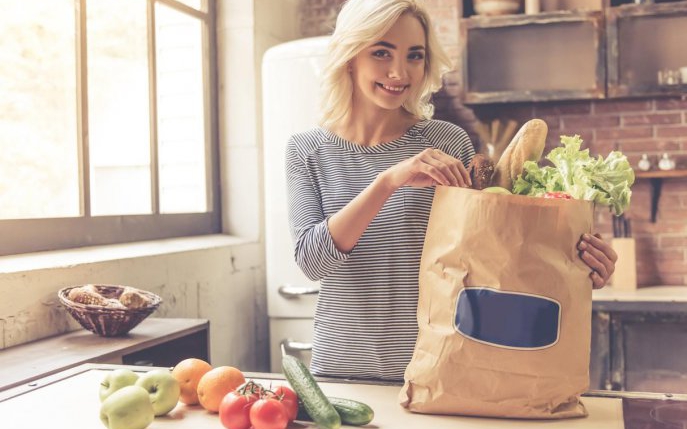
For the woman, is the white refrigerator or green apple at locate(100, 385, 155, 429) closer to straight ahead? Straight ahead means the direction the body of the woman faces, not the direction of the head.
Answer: the green apple

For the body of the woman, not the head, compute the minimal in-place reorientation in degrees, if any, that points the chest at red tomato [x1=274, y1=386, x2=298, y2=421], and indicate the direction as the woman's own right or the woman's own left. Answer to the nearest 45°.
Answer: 0° — they already face it

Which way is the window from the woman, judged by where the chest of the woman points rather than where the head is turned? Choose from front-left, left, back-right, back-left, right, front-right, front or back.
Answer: back-right

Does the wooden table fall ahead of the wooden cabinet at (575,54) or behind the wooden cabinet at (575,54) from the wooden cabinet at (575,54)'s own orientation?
ahead

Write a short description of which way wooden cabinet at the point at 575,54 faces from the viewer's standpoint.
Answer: facing the viewer

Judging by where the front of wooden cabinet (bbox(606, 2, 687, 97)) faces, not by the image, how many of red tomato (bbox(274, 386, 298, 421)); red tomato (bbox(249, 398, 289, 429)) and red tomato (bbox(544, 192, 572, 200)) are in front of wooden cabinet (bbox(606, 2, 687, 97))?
3

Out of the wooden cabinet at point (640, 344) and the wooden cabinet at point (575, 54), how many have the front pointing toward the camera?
2

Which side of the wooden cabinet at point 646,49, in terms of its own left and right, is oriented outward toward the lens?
front

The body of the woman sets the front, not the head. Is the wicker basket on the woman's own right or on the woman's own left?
on the woman's own right

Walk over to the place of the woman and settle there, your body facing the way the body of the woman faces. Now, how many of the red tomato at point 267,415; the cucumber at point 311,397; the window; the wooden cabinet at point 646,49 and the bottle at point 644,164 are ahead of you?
2

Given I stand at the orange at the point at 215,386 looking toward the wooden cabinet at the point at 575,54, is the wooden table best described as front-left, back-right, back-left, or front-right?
front-left

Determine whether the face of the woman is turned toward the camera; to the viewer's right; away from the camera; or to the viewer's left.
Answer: toward the camera

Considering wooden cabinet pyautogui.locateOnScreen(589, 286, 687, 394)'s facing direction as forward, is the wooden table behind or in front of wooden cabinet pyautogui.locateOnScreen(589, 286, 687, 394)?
in front

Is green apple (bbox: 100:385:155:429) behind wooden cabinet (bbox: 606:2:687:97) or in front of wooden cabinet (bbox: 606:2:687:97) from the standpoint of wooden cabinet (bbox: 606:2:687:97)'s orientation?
in front
